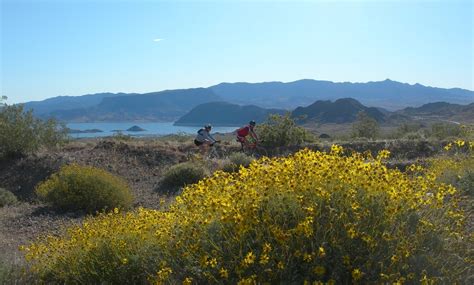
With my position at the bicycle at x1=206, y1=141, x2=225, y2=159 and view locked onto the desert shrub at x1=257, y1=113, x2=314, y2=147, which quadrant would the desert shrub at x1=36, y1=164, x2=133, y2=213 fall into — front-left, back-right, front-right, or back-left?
back-right

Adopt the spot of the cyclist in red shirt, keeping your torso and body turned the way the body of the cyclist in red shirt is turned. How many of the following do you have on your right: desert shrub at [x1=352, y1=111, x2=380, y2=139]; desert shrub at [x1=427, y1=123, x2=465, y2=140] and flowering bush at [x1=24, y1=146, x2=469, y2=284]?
1

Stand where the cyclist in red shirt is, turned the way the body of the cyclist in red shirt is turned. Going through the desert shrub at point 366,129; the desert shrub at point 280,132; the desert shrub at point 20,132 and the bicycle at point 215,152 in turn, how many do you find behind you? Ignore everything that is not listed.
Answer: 2

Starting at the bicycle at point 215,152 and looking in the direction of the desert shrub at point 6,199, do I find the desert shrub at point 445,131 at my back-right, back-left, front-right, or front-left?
back-left
